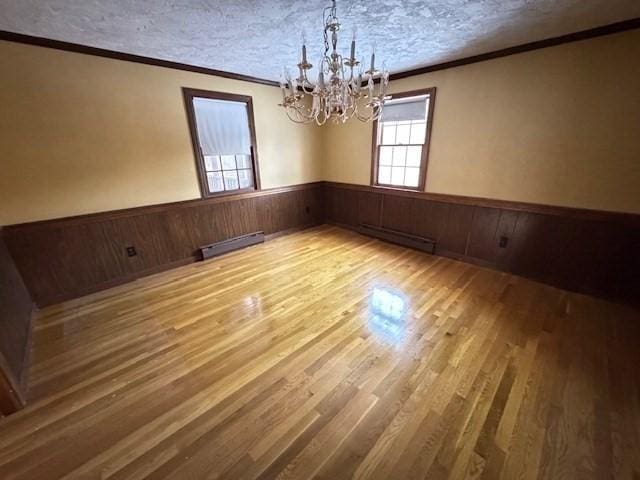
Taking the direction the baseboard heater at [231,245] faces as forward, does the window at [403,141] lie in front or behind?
in front

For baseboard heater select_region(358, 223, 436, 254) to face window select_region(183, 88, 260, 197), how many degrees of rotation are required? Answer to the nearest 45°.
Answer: approximately 45° to its right

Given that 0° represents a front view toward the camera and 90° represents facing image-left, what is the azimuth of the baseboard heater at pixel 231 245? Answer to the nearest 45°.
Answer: approximately 315°

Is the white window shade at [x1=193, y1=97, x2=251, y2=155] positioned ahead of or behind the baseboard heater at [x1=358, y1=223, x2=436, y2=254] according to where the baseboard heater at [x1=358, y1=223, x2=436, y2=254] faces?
ahead

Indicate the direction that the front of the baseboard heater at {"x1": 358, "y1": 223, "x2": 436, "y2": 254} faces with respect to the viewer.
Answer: facing the viewer and to the left of the viewer

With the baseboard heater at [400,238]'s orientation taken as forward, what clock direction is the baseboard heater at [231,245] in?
the baseboard heater at [231,245] is roughly at 1 o'clock from the baseboard heater at [400,238].

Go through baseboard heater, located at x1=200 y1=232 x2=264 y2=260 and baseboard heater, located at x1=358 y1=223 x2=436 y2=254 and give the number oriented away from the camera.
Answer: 0

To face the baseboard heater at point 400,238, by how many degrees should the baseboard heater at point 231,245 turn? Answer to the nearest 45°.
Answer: approximately 45° to its left
